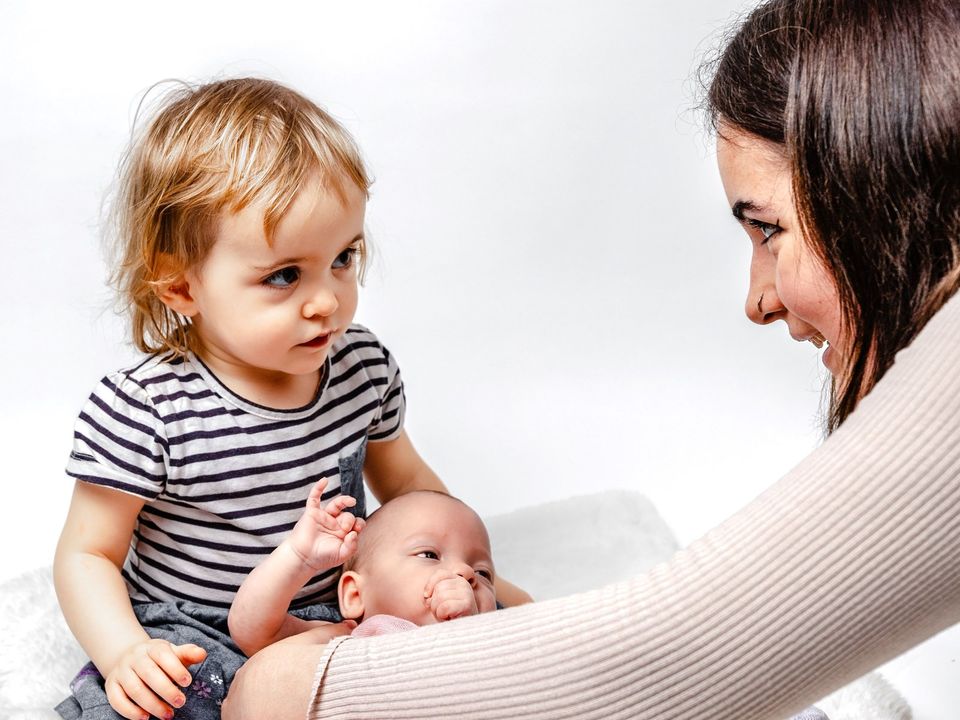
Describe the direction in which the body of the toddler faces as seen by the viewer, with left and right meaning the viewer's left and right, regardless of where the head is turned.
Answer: facing the viewer and to the right of the viewer

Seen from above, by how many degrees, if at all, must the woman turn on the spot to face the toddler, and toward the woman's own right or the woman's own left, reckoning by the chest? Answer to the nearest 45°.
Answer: approximately 45° to the woman's own right

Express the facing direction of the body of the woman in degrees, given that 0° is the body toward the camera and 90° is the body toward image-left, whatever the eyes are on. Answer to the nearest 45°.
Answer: approximately 90°

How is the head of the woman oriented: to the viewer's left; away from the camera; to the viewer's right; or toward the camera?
to the viewer's left
